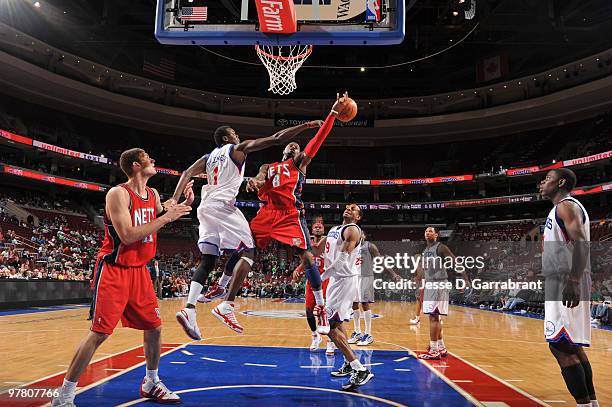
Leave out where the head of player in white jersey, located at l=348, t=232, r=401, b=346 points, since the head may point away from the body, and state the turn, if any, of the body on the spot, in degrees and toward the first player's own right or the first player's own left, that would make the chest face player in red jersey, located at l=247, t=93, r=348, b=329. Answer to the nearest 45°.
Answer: approximately 45° to the first player's own left

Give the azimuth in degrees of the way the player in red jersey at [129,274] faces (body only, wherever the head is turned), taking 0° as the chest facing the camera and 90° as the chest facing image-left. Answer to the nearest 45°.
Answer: approximately 315°

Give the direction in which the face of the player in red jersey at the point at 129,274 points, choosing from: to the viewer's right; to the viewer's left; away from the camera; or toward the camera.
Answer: to the viewer's right

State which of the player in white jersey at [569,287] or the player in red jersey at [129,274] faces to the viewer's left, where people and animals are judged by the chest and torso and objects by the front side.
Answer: the player in white jersey

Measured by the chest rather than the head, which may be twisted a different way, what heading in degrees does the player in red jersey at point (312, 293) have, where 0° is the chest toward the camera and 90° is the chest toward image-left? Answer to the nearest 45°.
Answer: approximately 0°

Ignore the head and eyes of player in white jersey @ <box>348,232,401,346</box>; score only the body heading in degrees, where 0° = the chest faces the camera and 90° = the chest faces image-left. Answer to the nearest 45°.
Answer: approximately 45°

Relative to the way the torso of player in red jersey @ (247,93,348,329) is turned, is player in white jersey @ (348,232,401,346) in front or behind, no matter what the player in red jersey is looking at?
behind

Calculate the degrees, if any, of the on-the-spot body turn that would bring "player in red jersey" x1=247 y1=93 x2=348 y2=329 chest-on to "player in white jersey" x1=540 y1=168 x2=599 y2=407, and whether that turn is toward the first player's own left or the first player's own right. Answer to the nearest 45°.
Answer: approximately 90° to the first player's own left

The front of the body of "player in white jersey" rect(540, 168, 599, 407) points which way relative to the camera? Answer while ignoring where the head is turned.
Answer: to the viewer's left

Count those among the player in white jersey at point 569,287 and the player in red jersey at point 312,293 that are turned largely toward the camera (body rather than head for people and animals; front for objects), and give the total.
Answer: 1

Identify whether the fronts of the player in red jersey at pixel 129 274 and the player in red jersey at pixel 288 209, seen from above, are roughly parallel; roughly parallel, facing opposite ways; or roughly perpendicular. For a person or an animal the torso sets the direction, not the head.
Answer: roughly perpendicular
